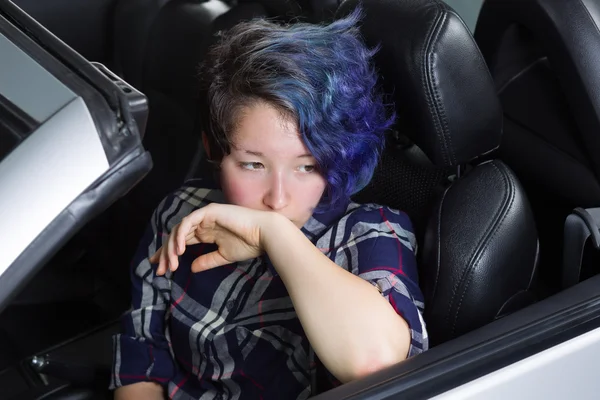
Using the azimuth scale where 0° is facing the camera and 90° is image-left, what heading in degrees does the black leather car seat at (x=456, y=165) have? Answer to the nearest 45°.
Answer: approximately 45°

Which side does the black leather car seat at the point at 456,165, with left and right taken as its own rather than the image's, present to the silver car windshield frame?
front
